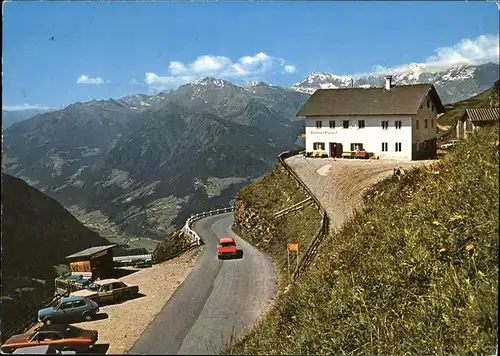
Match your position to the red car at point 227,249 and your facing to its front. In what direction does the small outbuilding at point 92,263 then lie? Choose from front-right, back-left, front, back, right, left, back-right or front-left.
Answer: left

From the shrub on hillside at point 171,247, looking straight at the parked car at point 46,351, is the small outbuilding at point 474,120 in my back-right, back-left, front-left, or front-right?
back-left

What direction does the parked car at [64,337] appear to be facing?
to the viewer's left

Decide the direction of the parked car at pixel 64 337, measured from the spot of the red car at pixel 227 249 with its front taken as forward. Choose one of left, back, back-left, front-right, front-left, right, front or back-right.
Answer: front-right

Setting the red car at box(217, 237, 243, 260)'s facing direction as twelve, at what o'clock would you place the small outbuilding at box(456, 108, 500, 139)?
The small outbuilding is roughly at 8 o'clock from the red car.

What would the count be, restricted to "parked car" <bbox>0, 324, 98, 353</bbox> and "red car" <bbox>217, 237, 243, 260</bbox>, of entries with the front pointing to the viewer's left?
1

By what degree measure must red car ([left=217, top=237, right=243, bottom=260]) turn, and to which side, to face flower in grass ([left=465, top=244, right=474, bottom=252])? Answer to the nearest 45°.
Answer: approximately 90° to its left
